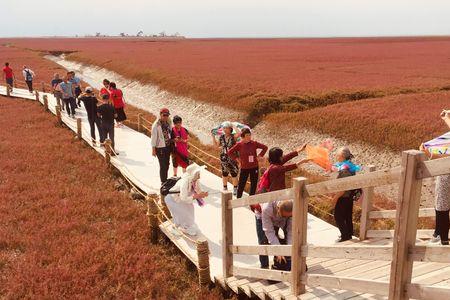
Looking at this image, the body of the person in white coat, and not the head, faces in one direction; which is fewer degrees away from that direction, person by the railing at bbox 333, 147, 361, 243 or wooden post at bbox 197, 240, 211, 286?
the person by the railing

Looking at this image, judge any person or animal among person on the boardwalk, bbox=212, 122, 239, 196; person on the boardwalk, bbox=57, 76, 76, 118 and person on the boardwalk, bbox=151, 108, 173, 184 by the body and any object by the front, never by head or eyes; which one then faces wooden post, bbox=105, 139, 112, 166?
person on the boardwalk, bbox=57, 76, 76, 118

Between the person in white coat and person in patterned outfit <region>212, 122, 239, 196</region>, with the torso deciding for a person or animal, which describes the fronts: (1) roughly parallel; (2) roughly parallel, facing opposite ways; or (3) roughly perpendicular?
roughly perpendicular

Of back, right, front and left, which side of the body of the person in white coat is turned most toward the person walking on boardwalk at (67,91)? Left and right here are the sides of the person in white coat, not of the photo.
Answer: left

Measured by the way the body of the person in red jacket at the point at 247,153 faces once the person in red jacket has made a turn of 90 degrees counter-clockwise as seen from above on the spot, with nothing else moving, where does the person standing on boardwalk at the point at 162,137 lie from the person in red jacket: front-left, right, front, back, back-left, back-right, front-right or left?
back-left

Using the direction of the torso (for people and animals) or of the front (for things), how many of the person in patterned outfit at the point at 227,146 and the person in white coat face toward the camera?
1

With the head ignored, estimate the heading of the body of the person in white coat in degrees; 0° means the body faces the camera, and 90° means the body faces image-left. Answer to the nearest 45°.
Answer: approximately 270°

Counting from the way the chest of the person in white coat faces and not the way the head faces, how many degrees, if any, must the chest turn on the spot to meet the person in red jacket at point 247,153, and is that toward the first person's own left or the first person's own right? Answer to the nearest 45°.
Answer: approximately 45° to the first person's own left

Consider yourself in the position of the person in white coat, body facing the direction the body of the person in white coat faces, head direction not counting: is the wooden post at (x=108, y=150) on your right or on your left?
on your left

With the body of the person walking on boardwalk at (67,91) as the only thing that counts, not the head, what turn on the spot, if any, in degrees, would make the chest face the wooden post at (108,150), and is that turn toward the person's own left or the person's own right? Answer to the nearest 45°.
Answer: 0° — they already face it

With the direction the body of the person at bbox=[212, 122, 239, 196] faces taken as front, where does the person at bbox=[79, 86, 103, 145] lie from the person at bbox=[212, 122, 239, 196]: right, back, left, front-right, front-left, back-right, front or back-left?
back-right
